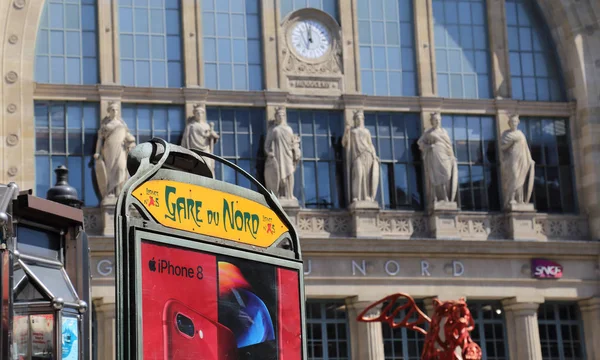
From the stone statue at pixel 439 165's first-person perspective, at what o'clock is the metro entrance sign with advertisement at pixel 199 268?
The metro entrance sign with advertisement is roughly at 12 o'clock from the stone statue.

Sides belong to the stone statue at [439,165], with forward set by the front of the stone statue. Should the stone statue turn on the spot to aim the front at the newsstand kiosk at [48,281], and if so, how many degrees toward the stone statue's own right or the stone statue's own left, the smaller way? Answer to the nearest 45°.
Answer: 0° — it already faces it

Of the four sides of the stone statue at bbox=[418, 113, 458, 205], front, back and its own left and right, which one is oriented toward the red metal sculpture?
front

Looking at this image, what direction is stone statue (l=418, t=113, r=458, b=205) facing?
toward the camera

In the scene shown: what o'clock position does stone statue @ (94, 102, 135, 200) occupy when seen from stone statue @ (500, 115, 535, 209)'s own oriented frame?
stone statue @ (94, 102, 135, 200) is roughly at 2 o'clock from stone statue @ (500, 115, 535, 209).

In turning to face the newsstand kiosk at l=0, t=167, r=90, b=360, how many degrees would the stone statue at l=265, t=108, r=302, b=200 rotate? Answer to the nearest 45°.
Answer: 0° — it already faces it

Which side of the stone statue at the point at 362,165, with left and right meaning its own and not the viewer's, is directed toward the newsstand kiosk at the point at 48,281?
front

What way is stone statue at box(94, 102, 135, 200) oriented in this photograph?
toward the camera

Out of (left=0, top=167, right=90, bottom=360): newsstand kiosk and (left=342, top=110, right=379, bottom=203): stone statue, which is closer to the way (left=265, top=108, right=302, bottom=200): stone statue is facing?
the newsstand kiosk
